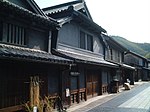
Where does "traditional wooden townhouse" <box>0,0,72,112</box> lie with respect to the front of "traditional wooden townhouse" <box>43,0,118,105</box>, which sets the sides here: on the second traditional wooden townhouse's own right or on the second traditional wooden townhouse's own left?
on the second traditional wooden townhouse's own right

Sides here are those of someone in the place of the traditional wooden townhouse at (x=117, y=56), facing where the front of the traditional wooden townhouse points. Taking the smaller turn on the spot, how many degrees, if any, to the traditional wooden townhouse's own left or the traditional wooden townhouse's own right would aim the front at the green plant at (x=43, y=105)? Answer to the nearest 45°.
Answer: approximately 45° to the traditional wooden townhouse's own right

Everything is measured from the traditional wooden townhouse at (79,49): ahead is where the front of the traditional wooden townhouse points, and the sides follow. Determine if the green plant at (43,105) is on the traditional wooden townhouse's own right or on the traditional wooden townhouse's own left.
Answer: on the traditional wooden townhouse's own right

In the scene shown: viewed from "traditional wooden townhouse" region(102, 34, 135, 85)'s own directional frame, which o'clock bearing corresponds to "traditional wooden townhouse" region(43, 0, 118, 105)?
"traditional wooden townhouse" region(43, 0, 118, 105) is roughly at 2 o'clock from "traditional wooden townhouse" region(102, 34, 135, 85).

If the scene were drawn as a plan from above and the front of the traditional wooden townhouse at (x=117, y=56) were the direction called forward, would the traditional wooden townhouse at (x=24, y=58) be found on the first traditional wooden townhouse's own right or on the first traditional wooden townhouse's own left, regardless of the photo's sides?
on the first traditional wooden townhouse's own right

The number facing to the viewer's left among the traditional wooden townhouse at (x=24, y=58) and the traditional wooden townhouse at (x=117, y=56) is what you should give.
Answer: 0

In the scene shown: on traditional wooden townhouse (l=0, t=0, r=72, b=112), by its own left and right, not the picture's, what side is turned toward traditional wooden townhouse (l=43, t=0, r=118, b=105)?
left

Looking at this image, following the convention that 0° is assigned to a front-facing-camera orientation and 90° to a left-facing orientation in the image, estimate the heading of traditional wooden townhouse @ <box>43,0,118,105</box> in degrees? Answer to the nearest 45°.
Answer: approximately 315°

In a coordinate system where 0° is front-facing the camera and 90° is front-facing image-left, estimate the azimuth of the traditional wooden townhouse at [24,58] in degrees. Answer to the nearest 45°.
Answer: approximately 315°

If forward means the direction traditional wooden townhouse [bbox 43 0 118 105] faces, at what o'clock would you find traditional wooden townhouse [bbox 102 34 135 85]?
traditional wooden townhouse [bbox 102 34 135 85] is roughly at 8 o'clock from traditional wooden townhouse [bbox 43 0 118 105].

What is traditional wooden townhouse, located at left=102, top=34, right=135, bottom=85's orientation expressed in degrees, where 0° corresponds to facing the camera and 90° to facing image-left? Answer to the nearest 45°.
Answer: approximately 315°

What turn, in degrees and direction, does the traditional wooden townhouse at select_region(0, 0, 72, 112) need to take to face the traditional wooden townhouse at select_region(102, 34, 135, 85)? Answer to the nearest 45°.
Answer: approximately 90° to its left
